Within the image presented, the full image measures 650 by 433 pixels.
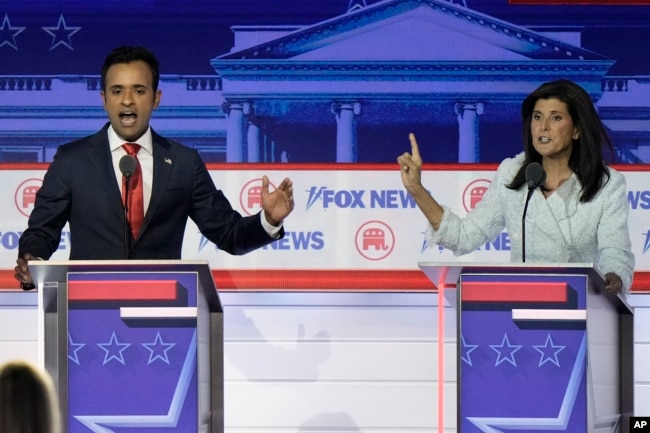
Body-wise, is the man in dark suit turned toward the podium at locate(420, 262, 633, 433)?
no

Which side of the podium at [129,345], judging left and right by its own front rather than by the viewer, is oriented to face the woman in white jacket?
left

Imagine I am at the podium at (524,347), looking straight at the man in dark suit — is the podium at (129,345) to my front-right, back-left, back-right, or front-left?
front-left

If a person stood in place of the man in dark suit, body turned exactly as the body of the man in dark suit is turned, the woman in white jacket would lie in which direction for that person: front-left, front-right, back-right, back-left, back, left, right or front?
left

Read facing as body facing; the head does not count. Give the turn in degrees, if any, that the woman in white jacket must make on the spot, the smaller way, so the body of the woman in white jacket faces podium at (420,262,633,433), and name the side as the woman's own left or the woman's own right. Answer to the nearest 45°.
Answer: approximately 45° to the woman's own left

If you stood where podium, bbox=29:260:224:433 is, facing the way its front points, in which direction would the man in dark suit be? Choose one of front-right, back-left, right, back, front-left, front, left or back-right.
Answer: back

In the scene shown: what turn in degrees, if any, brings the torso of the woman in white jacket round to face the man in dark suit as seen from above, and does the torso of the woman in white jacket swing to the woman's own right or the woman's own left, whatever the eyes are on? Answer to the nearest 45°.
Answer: approximately 45° to the woman's own right

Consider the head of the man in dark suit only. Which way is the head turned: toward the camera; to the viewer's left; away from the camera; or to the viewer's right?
toward the camera

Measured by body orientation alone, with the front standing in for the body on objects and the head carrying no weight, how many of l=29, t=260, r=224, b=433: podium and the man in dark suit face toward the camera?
2

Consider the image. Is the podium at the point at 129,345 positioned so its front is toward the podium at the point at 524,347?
no

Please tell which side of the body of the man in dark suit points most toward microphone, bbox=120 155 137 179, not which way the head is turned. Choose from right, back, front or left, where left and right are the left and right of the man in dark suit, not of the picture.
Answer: front

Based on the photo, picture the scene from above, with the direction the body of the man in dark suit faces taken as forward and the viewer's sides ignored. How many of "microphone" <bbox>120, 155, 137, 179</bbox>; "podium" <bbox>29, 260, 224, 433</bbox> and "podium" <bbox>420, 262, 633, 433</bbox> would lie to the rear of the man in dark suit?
0

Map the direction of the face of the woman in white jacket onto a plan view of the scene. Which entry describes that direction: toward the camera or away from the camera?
toward the camera

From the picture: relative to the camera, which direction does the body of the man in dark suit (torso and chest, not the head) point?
toward the camera

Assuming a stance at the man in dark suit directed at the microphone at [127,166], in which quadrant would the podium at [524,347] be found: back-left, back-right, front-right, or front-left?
front-left
